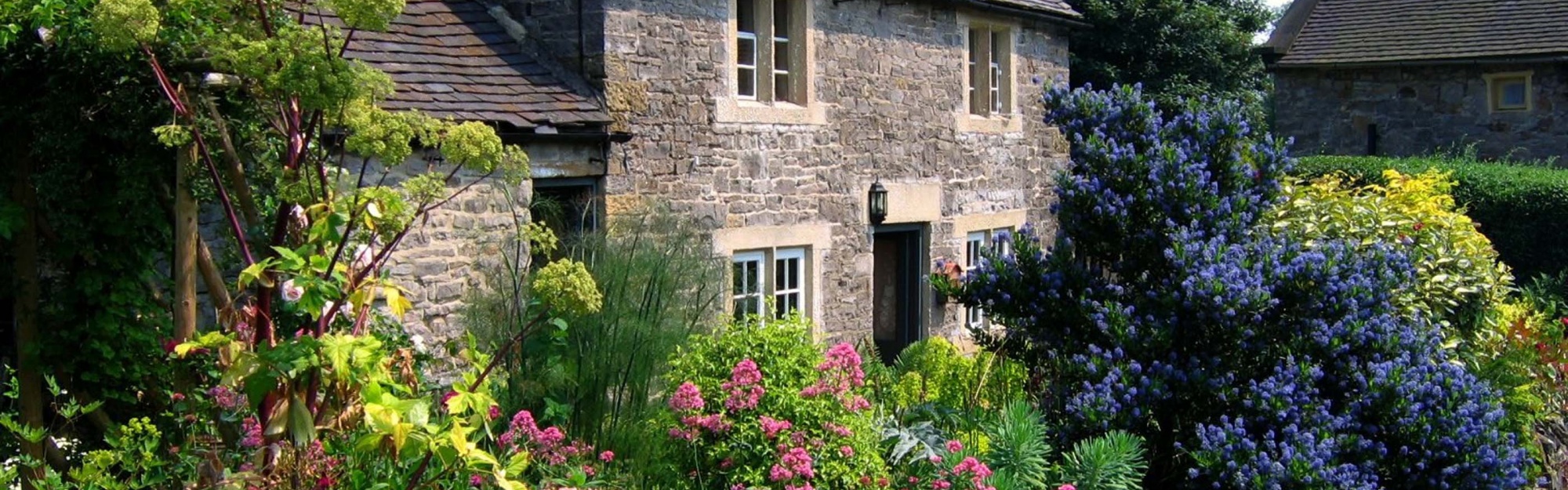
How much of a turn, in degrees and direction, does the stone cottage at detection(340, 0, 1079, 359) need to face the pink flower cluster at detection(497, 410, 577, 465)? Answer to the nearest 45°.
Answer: approximately 45° to its right

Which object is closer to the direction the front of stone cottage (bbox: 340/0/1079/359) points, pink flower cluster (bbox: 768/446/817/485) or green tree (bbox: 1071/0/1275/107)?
the pink flower cluster

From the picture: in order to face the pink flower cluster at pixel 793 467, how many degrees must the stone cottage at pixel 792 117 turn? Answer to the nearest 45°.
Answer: approximately 45° to its right

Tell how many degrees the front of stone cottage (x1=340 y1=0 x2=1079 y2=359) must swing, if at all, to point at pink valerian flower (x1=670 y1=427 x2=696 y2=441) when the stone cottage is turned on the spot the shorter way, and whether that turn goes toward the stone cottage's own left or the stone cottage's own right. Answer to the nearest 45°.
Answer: approximately 45° to the stone cottage's own right

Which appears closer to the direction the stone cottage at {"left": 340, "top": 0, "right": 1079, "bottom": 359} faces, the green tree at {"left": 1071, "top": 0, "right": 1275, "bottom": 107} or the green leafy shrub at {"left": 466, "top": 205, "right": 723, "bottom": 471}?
the green leafy shrub

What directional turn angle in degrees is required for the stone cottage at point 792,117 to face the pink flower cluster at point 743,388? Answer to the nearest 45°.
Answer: approximately 45° to its right

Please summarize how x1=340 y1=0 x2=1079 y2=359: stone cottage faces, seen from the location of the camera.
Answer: facing the viewer and to the right of the viewer

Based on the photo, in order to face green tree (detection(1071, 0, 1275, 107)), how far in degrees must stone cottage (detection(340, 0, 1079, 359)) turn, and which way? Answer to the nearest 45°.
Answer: approximately 90° to its left
